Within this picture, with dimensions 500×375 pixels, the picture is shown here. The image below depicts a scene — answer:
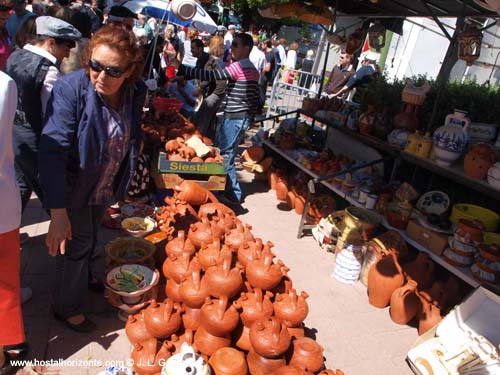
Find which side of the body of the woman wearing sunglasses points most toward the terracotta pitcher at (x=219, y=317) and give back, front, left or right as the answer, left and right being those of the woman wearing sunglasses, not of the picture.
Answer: front

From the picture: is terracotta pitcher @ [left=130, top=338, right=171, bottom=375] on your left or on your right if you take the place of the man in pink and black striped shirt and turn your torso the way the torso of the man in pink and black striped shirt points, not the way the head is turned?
on your left

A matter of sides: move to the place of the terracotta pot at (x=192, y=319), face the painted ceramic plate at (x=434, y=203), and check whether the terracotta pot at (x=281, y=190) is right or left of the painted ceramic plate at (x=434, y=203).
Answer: left

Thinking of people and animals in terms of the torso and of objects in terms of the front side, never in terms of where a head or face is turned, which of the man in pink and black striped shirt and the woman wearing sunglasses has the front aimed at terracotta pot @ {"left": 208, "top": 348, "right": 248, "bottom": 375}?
the woman wearing sunglasses

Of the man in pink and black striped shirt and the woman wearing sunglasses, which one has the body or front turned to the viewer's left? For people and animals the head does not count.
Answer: the man in pink and black striped shirt

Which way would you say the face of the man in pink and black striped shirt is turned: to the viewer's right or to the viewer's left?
to the viewer's left

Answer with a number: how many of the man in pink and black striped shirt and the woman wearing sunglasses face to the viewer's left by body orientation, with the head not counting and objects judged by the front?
1

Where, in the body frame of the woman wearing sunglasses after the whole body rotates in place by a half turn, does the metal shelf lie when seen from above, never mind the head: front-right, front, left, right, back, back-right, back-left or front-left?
back-right

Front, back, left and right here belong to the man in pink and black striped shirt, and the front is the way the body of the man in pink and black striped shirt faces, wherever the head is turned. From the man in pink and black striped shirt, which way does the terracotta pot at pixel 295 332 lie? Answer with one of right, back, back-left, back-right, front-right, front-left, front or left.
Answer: left

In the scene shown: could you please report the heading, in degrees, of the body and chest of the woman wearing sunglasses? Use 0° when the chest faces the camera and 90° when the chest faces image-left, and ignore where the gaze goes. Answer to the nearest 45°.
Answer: approximately 315°

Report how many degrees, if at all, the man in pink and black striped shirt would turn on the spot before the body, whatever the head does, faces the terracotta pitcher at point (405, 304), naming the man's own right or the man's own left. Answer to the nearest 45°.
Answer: approximately 135° to the man's own left

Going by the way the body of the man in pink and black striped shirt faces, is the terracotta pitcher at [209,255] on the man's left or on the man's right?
on the man's left

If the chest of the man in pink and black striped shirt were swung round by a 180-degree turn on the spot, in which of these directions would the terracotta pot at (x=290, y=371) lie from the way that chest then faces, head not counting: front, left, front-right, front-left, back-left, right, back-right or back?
right

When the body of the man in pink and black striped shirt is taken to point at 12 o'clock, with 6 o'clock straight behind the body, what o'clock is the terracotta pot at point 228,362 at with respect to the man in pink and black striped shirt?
The terracotta pot is roughly at 9 o'clock from the man in pink and black striped shirt.

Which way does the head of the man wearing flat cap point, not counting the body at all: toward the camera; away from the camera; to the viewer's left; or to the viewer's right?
to the viewer's right

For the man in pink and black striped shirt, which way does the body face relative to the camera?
to the viewer's left

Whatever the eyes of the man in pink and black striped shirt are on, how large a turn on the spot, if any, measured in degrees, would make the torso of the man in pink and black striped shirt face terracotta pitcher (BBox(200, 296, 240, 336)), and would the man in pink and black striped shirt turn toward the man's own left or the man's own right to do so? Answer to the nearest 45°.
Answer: approximately 90° to the man's own left
